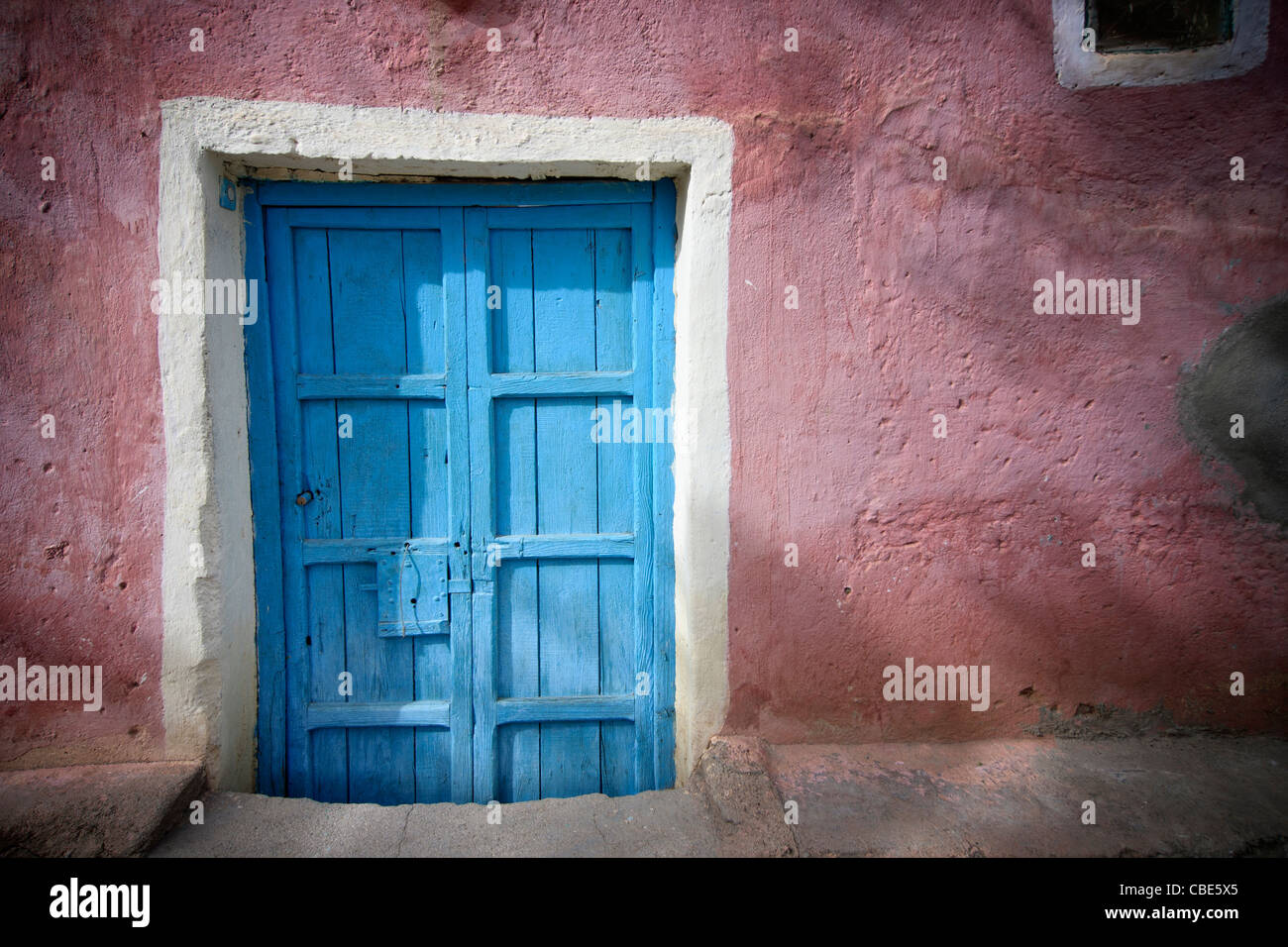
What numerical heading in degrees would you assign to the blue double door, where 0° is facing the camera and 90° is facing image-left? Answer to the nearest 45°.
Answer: approximately 0°
